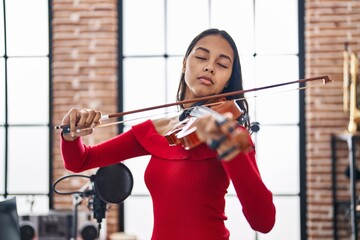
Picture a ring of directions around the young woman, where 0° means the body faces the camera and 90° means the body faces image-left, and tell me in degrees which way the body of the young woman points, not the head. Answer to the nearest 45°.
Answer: approximately 0°

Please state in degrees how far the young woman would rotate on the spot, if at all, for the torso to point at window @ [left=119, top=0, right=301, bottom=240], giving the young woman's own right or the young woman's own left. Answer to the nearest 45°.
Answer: approximately 180°

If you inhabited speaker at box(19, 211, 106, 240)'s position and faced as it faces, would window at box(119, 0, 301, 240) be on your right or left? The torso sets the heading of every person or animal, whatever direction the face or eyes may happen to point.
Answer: on your left

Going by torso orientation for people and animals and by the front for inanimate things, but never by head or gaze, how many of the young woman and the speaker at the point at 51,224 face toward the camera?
2

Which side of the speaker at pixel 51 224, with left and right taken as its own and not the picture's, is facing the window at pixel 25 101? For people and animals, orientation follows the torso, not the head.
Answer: back
